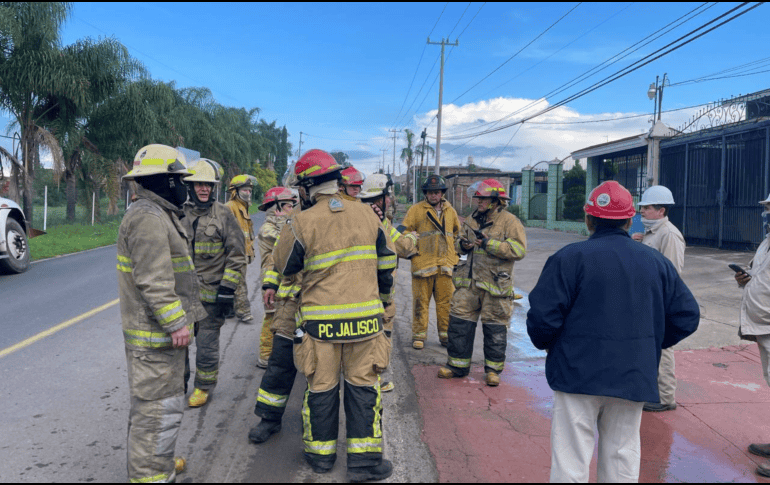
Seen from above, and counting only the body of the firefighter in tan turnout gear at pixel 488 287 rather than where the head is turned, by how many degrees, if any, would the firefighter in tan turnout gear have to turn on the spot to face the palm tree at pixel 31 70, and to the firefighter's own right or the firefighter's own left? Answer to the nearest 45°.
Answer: approximately 90° to the firefighter's own right

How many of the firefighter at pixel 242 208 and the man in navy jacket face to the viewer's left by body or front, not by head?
0

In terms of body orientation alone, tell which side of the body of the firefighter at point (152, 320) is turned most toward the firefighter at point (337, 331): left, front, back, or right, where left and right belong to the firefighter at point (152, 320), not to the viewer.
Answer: front

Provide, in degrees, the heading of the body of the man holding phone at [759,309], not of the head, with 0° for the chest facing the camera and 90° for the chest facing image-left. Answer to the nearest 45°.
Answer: approximately 90°

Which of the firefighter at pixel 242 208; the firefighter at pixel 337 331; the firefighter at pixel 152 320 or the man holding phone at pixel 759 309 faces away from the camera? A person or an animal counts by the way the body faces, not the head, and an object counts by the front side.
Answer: the firefighter at pixel 337 331

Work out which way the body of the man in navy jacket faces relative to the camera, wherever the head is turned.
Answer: away from the camera

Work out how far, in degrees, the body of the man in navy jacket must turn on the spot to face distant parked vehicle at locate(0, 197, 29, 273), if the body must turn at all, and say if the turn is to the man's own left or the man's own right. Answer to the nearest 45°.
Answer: approximately 45° to the man's own left

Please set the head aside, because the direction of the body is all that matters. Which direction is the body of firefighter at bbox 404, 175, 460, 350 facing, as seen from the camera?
toward the camera

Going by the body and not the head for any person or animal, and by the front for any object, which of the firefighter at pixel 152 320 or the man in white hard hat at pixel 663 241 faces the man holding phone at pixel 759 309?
the firefighter at pixel 152 320

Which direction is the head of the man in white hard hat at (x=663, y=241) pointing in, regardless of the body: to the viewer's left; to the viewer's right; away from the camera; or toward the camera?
to the viewer's left

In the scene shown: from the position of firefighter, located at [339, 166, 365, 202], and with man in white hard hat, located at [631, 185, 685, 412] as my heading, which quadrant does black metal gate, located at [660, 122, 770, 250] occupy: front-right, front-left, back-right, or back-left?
front-left

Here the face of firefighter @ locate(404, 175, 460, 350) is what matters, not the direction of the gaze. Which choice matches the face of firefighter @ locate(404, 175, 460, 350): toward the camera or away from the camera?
toward the camera

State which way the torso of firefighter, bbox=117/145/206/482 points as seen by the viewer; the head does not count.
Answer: to the viewer's right

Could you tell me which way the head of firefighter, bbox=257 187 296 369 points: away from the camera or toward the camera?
toward the camera

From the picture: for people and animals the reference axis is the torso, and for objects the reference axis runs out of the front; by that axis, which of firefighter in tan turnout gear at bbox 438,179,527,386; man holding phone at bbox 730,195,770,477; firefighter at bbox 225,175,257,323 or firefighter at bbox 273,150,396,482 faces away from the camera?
firefighter at bbox 273,150,396,482

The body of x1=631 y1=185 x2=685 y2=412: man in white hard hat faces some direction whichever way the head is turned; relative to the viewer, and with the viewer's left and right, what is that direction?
facing to the left of the viewer

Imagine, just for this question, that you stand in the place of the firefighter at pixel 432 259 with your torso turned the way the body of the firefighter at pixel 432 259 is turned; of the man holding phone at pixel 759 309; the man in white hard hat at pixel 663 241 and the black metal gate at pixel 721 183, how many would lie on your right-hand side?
0

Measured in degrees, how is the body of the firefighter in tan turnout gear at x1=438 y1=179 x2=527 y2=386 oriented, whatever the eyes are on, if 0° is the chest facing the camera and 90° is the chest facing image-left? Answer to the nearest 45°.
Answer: approximately 45°
